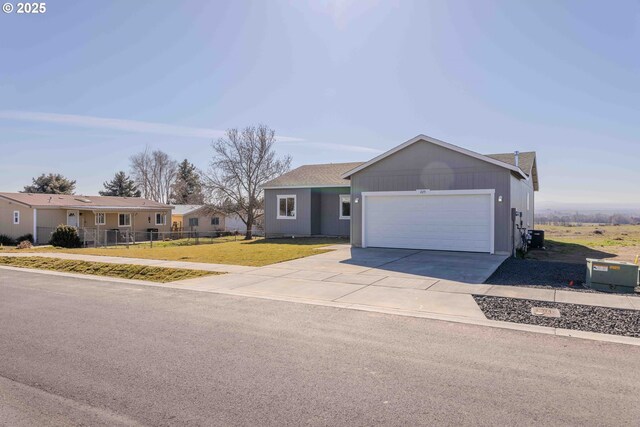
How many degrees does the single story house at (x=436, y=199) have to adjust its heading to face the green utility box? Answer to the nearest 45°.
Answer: approximately 45° to its left

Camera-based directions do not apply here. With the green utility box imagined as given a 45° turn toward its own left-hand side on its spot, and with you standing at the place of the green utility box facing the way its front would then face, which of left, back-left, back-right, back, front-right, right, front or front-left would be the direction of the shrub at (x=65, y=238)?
back-right

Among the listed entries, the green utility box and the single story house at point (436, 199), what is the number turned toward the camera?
2

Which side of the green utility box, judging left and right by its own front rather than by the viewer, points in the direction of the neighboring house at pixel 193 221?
right

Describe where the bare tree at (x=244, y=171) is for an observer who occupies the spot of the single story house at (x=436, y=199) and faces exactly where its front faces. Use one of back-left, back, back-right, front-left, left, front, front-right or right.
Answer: back-right

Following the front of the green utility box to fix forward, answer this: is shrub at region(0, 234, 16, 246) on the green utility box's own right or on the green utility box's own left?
on the green utility box's own right

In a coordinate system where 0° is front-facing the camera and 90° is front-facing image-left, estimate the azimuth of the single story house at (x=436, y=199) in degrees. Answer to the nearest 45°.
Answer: approximately 0°

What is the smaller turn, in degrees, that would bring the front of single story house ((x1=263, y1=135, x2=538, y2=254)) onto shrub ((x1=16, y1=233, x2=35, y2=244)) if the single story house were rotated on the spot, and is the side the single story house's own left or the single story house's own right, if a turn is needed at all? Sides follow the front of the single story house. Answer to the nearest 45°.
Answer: approximately 90° to the single story house's own right

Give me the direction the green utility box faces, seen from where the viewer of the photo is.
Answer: facing the viewer

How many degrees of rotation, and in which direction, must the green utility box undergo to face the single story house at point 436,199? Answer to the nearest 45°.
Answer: approximately 135° to its right

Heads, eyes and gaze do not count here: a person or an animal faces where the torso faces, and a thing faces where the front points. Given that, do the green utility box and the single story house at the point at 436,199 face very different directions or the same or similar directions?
same or similar directions
